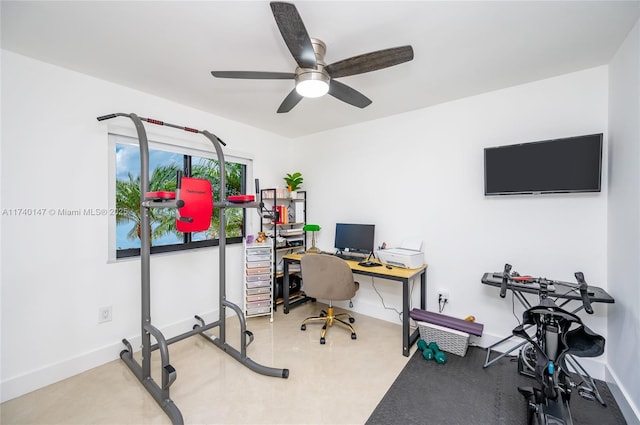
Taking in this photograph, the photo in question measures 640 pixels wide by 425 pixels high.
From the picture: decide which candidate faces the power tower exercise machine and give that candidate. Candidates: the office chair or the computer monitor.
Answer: the computer monitor

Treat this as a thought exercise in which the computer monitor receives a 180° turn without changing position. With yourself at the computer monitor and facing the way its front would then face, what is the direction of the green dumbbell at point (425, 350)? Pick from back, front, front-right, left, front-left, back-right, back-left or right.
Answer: right

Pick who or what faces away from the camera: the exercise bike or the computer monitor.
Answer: the exercise bike

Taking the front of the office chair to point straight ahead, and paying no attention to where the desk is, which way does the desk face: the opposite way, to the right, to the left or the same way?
the opposite way

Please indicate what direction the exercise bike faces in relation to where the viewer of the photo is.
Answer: facing away from the viewer

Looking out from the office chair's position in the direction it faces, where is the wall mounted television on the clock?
The wall mounted television is roughly at 2 o'clock from the office chair.

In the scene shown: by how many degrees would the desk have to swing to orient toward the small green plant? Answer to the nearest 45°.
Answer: approximately 90° to its right

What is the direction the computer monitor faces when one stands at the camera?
facing the viewer and to the left of the viewer

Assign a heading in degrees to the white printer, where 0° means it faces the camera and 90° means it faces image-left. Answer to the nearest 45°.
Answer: approximately 45°

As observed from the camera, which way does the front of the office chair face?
facing away from the viewer and to the right of the viewer

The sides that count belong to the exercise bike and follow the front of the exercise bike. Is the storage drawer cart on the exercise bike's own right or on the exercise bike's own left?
on the exercise bike's own left

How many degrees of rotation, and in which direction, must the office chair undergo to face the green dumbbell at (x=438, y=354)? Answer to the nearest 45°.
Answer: approximately 45° to its right

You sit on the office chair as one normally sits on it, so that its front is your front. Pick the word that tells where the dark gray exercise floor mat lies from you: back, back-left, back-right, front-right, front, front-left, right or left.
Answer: right

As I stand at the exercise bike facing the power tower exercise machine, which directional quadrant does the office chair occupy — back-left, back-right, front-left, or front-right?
front-right

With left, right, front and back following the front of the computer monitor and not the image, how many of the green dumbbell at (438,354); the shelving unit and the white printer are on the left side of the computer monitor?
2

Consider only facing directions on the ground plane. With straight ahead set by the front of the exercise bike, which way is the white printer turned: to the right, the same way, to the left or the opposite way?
the opposite way

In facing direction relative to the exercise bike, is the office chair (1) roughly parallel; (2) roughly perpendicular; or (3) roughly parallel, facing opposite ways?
roughly parallel

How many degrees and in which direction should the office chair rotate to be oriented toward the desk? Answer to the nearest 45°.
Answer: approximately 45° to its right

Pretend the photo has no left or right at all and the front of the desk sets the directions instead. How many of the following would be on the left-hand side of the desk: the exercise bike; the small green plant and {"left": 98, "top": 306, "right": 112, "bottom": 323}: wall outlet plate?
1

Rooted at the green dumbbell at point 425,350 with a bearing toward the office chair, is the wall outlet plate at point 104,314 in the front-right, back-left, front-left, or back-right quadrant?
front-left

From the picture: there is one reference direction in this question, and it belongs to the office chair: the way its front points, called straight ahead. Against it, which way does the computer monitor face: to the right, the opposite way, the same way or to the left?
the opposite way
